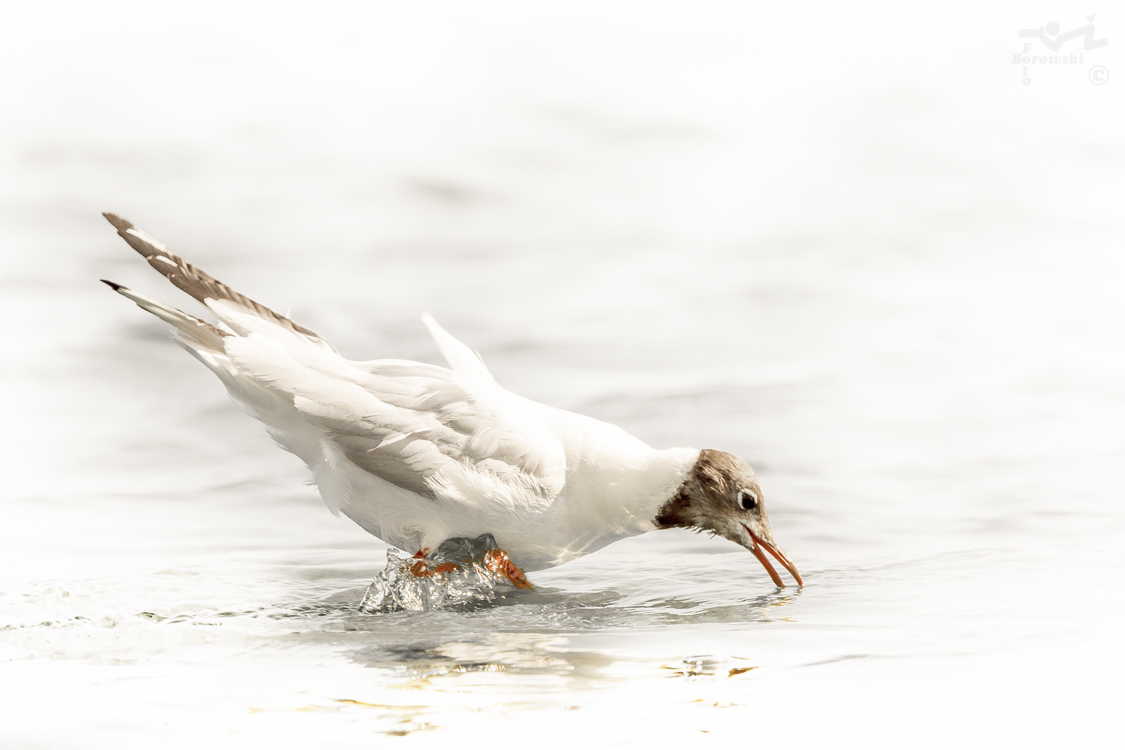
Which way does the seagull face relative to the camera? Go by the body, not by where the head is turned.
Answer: to the viewer's right
